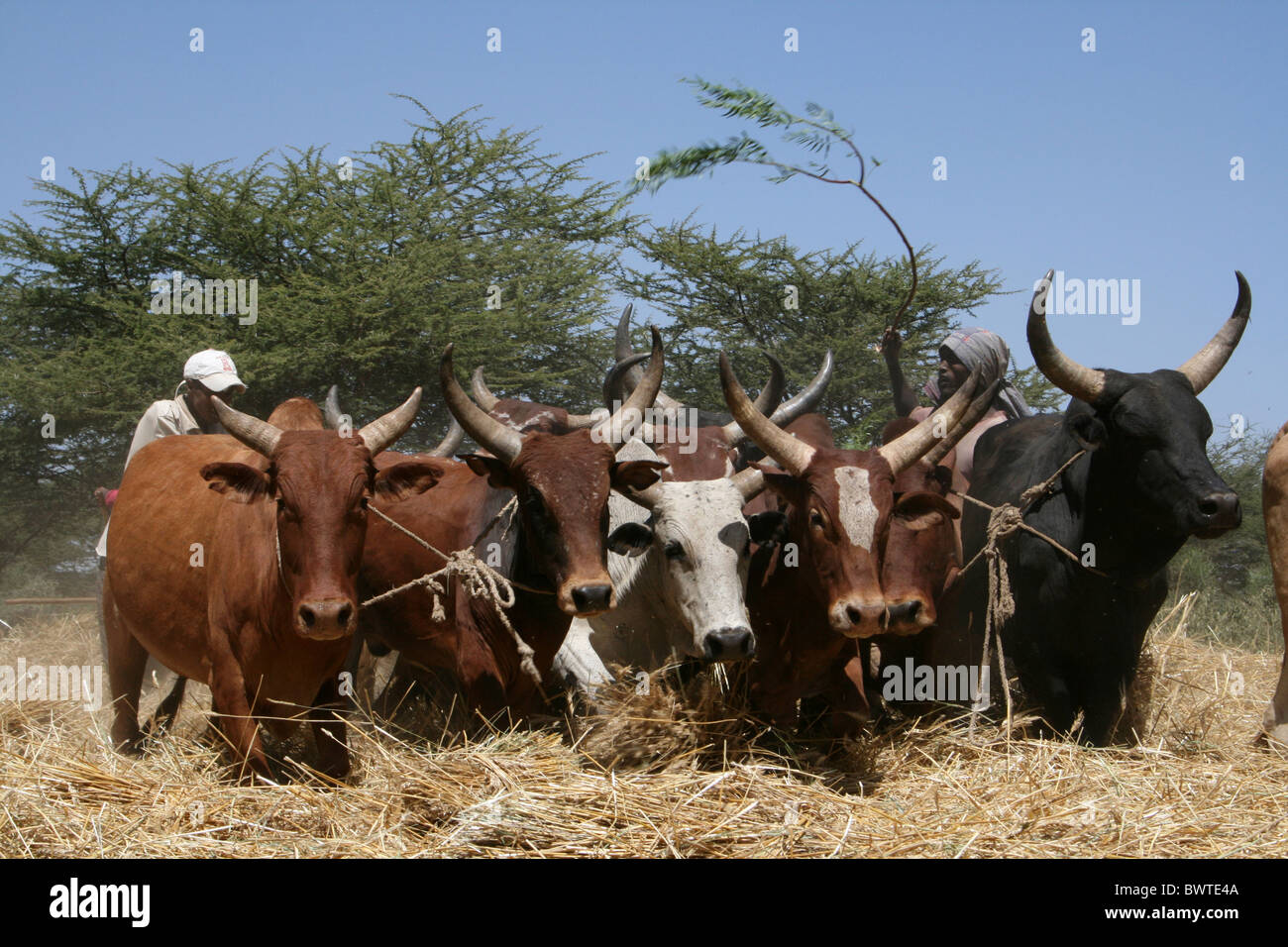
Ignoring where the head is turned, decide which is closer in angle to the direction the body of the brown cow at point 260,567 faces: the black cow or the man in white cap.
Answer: the black cow

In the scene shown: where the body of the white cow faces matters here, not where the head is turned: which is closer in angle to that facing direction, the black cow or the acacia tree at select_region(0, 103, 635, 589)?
the black cow

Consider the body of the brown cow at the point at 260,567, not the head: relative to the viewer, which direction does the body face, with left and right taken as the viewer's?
facing the viewer and to the right of the viewer

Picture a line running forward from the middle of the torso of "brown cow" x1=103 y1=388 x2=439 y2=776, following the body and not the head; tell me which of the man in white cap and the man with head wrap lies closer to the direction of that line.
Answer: the man with head wrap

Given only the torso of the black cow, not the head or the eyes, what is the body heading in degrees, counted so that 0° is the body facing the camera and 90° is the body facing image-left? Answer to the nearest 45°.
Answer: approximately 315°

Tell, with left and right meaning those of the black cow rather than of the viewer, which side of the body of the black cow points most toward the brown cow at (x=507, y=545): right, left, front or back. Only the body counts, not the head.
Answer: right

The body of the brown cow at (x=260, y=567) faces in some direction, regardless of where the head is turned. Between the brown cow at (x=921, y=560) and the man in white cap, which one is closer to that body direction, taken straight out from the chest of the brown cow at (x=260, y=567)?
the brown cow

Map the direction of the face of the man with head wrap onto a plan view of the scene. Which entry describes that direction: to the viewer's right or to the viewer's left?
to the viewer's left

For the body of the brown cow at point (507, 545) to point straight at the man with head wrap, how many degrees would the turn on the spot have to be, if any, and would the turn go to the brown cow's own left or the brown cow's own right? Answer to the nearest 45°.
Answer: approximately 90° to the brown cow's own left

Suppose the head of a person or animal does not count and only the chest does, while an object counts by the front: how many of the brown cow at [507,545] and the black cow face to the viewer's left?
0
